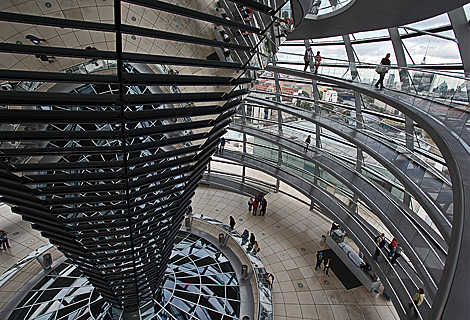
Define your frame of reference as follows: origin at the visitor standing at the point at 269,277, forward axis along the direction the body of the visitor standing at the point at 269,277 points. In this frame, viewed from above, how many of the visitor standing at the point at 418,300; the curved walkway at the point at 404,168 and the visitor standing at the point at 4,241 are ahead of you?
1

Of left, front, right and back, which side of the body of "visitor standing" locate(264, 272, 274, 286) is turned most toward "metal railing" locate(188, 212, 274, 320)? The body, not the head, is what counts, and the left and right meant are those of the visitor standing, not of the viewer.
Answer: front

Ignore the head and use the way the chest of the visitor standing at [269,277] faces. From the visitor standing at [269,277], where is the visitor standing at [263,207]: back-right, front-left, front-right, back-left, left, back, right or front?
right

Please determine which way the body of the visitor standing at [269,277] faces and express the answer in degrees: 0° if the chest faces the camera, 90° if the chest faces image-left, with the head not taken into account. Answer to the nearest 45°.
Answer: approximately 90°

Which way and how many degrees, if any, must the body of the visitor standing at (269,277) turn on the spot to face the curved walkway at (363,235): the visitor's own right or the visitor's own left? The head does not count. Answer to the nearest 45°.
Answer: approximately 135° to the visitor's own right

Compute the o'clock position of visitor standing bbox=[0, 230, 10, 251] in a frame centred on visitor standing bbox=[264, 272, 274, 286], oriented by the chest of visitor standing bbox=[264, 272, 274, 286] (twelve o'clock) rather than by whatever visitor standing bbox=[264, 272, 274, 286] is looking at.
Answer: visitor standing bbox=[0, 230, 10, 251] is roughly at 12 o'clock from visitor standing bbox=[264, 272, 274, 286].
